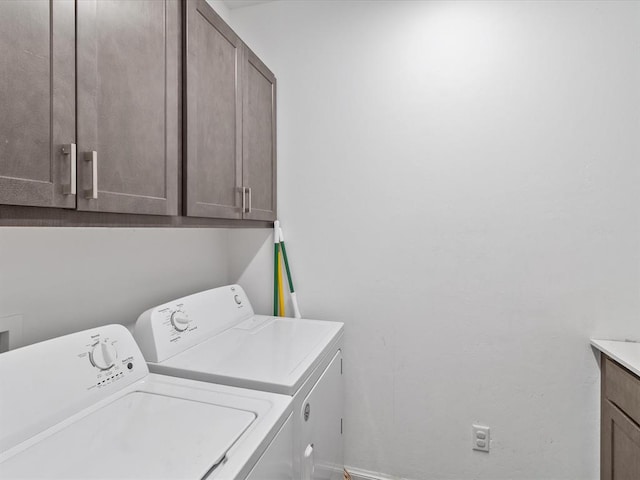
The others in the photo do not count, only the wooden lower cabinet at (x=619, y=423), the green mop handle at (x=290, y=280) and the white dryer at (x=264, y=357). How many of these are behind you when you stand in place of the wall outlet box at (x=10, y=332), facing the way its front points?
0

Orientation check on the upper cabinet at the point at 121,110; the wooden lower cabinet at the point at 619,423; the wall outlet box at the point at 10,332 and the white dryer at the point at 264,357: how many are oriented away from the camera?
0

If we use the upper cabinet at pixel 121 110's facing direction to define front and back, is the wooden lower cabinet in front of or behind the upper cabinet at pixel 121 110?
in front

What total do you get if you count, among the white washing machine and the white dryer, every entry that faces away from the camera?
0

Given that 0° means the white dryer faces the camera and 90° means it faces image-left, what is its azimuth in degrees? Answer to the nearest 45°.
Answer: approximately 315°

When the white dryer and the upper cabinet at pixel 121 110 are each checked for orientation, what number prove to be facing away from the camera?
0

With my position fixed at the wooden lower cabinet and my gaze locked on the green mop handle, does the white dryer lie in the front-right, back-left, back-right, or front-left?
front-left

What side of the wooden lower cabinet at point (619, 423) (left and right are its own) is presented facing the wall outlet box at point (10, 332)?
front

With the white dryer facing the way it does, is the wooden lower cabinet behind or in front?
in front

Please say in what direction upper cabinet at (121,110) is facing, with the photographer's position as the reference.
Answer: facing the viewer and to the right of the viewer

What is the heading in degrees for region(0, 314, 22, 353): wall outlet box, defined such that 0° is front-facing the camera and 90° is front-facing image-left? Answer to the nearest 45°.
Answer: approximately 315°

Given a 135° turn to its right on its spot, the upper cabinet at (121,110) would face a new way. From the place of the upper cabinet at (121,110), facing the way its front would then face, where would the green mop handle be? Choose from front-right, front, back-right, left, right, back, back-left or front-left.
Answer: back-right
